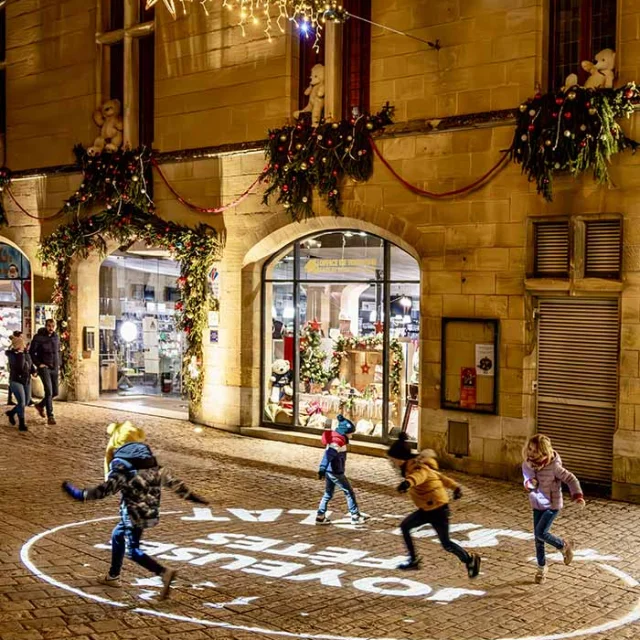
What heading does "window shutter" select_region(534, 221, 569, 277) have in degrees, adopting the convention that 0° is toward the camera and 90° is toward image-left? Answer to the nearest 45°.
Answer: approximately 0°

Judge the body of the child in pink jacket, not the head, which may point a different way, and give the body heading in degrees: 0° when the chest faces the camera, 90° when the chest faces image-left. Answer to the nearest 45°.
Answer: approximately 45°

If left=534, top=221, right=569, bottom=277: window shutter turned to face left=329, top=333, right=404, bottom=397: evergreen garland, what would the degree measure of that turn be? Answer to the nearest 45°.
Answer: approximately 135° to its right

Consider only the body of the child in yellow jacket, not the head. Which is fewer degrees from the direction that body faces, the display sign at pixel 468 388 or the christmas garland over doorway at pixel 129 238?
the christmas garland over doorway

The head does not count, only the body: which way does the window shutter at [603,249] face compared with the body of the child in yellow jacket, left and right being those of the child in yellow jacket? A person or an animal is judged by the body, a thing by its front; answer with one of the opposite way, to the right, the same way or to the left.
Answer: to the left
